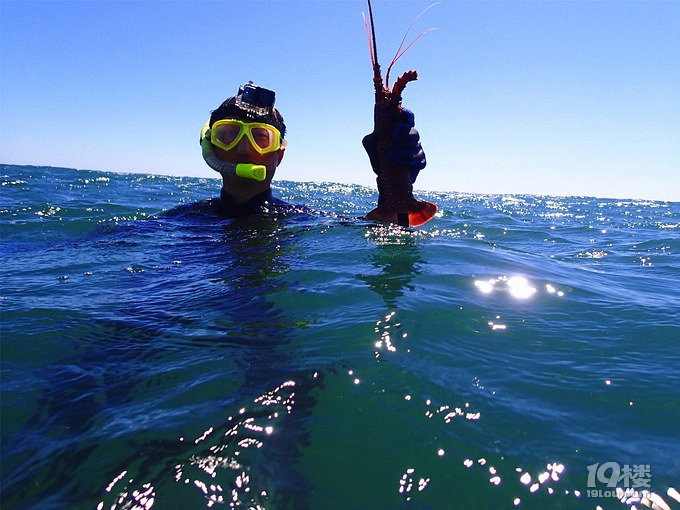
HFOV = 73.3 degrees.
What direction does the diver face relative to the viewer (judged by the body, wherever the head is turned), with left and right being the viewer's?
facing the viewer

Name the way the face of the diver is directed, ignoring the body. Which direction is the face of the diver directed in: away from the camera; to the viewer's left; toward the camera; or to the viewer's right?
toward the camera
